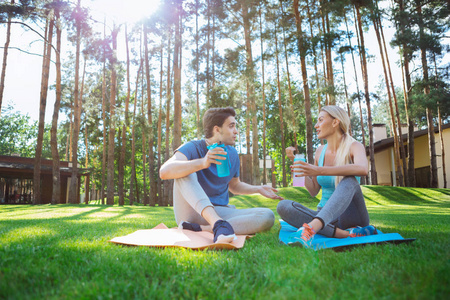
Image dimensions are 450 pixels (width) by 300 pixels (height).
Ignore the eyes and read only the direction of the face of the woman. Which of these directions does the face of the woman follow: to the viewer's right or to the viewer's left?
to the viewer's left

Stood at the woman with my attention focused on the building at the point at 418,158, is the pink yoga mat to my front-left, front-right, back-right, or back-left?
back-left

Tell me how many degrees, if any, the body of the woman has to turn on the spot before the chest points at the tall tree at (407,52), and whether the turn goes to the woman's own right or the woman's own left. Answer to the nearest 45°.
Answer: approximately 135° to the woman's own right

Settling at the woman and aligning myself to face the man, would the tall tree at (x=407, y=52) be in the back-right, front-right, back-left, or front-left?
back-right

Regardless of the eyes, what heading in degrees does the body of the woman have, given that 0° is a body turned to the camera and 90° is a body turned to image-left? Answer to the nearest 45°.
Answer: approximately 45°

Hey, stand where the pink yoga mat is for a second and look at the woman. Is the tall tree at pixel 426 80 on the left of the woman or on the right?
left

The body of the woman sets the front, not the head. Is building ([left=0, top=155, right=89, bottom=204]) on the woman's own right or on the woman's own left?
on the woman's own right

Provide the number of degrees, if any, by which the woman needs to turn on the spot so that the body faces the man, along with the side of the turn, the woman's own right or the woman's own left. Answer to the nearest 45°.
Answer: approximately 45° to the woman's own right

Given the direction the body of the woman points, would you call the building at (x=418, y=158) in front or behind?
behind
